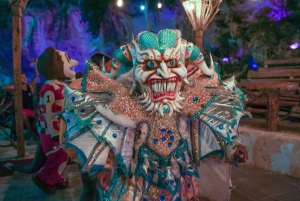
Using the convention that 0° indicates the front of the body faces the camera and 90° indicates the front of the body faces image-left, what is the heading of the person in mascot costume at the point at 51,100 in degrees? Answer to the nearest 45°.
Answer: approximately 270°

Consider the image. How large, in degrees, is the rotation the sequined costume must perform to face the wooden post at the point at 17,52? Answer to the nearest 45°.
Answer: approximately 135° to its right

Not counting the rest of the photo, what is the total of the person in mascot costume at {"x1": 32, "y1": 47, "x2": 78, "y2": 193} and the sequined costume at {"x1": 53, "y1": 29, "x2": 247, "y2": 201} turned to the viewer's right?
1

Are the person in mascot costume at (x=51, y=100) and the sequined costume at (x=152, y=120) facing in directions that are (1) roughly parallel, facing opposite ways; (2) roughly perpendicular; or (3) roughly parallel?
roughly perpendicular

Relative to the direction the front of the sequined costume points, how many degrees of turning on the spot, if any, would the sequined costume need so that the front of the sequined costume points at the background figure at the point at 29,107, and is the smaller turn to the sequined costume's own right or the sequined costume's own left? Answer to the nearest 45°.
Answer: approximately 135° to the sequined costume's own right

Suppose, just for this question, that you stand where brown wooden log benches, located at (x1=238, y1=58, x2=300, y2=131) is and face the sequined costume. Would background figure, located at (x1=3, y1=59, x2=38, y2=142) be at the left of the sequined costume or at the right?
right

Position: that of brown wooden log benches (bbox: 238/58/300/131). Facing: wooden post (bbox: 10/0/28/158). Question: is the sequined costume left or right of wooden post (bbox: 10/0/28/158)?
left

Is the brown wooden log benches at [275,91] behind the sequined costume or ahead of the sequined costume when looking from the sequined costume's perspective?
behind
